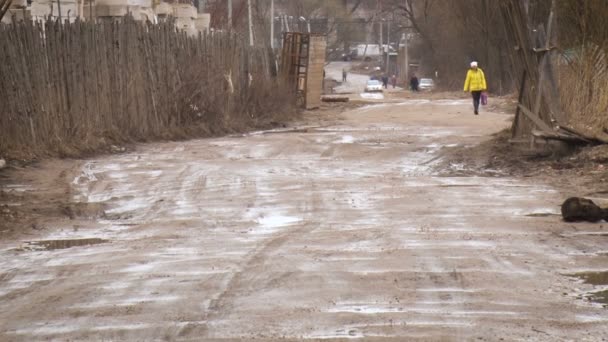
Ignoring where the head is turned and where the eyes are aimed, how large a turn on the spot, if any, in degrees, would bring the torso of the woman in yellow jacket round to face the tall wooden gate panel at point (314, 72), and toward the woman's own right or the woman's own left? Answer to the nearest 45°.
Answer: approximately 135° to the woman's own right

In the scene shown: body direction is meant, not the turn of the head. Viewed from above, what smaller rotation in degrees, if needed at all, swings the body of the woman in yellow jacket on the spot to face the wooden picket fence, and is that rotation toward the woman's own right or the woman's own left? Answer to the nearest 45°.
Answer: approximately 45° to the woman's own right

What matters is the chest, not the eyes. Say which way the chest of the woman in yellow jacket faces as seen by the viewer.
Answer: toward the camera

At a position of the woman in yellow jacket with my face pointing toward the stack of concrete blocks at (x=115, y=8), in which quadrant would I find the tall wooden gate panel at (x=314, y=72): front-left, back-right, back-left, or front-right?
front-right

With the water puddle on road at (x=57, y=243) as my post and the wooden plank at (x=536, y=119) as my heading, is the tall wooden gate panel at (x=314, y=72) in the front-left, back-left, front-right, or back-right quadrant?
front-left

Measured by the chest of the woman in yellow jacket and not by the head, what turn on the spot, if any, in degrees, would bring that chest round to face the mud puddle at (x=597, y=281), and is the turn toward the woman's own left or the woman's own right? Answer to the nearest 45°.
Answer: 0° — they already face it

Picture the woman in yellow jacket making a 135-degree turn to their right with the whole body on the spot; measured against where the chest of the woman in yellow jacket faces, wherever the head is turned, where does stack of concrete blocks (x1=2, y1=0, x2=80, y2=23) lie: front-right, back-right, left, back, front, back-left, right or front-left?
left

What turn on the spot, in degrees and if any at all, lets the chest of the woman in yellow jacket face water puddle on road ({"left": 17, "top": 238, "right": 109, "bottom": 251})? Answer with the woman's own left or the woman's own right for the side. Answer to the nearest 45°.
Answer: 0° — they already face it

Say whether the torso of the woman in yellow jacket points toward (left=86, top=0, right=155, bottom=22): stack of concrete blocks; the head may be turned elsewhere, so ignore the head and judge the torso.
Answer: no
